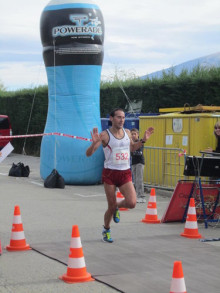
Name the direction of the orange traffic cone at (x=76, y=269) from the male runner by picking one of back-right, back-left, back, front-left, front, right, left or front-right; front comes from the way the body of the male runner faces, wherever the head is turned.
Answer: front-right

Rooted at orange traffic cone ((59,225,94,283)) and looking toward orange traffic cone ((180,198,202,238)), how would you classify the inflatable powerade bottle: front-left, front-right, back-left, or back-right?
front-left

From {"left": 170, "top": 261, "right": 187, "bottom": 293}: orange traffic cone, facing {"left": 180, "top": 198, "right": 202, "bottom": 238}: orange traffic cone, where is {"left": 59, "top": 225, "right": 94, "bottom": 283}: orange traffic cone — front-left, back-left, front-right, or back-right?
front-left

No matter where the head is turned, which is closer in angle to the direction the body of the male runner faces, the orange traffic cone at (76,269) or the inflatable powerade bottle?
the orange traffic cone

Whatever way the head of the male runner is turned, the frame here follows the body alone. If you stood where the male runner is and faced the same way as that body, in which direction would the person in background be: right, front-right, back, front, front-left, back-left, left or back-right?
back-left

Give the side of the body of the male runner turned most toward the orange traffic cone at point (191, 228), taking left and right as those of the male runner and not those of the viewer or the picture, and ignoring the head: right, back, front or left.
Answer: left

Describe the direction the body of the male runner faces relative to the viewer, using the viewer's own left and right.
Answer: facing the viewer and to the right of the viewer

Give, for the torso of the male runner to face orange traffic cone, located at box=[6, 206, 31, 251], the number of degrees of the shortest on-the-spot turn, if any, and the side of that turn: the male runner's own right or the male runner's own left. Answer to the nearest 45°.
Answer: approximately 90° to the male runner's own right

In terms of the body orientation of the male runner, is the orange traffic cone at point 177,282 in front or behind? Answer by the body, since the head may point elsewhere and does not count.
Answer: in front

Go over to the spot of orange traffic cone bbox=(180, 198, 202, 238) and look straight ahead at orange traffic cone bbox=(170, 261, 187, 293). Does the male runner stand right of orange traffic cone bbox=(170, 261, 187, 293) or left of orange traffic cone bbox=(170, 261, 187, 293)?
right

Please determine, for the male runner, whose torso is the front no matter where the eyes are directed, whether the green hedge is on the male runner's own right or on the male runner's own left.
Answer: on the male runner's own left

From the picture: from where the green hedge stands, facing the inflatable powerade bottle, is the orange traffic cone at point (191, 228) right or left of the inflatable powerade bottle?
left
